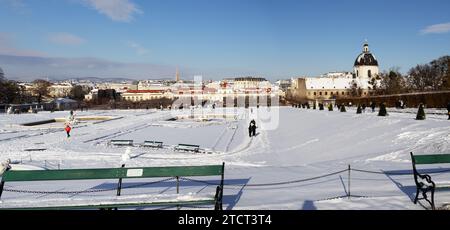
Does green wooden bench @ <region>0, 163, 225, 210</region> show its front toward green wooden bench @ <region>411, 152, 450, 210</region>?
no
